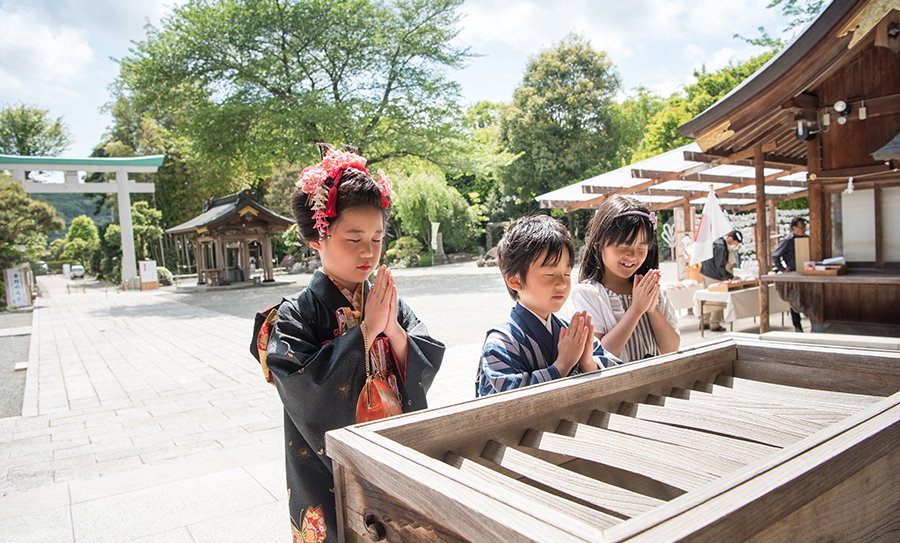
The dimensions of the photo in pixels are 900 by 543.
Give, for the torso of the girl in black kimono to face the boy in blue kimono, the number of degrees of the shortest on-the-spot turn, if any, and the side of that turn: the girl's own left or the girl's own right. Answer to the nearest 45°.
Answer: approximately 45° to the girl's own left

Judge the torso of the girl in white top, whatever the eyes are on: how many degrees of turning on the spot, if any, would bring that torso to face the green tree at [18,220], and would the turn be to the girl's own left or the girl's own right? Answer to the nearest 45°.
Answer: approximately 180°

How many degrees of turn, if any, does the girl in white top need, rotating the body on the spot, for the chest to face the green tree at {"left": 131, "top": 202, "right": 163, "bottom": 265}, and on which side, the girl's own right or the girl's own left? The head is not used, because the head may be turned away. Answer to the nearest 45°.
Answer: approximately 180°

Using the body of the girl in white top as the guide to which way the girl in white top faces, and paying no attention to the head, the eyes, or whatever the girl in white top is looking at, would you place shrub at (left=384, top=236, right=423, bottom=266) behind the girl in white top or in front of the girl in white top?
behind

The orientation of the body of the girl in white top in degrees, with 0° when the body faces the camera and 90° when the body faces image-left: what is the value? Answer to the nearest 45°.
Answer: approximately 315°

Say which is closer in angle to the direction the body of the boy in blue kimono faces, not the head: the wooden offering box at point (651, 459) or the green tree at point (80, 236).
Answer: the wooden offering box

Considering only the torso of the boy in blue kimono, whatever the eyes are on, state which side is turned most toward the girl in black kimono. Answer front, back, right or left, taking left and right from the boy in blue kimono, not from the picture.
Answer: right

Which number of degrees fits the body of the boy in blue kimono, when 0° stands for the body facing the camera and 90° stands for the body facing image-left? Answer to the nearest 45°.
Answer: approximately 315°

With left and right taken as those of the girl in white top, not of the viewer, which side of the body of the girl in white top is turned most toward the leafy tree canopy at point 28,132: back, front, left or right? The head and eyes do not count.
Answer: back

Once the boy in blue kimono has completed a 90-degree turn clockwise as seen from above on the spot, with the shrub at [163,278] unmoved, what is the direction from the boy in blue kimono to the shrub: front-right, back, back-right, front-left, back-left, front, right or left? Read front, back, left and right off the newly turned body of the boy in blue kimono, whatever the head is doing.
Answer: right
